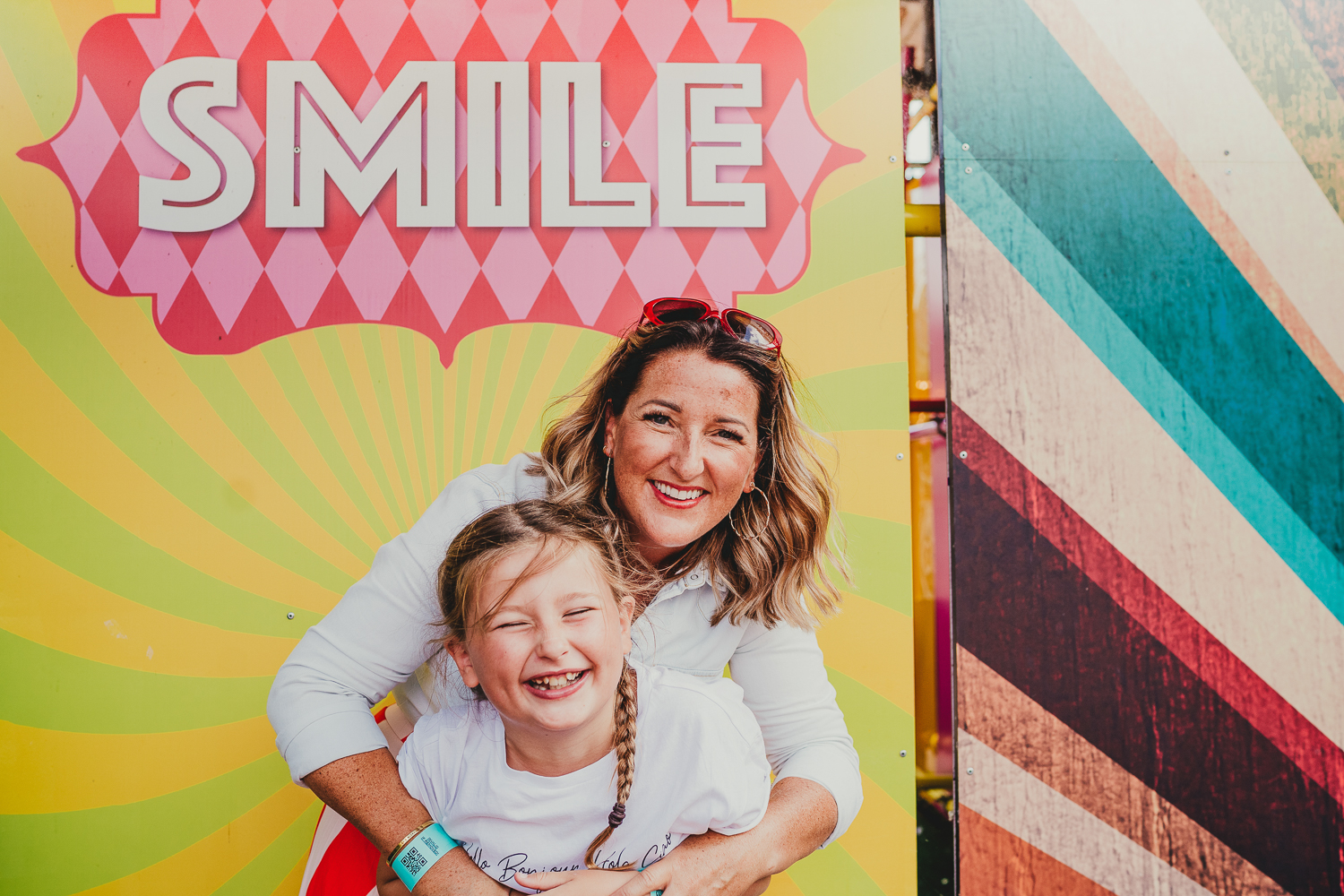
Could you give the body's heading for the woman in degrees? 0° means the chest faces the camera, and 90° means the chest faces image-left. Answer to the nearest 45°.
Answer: approximately 0°

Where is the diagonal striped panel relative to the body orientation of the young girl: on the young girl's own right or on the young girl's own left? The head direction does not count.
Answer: on the young girl's own left

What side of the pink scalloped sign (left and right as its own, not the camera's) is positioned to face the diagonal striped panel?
left

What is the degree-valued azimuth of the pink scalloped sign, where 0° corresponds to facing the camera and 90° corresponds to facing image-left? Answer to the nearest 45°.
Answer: approximately 0°
